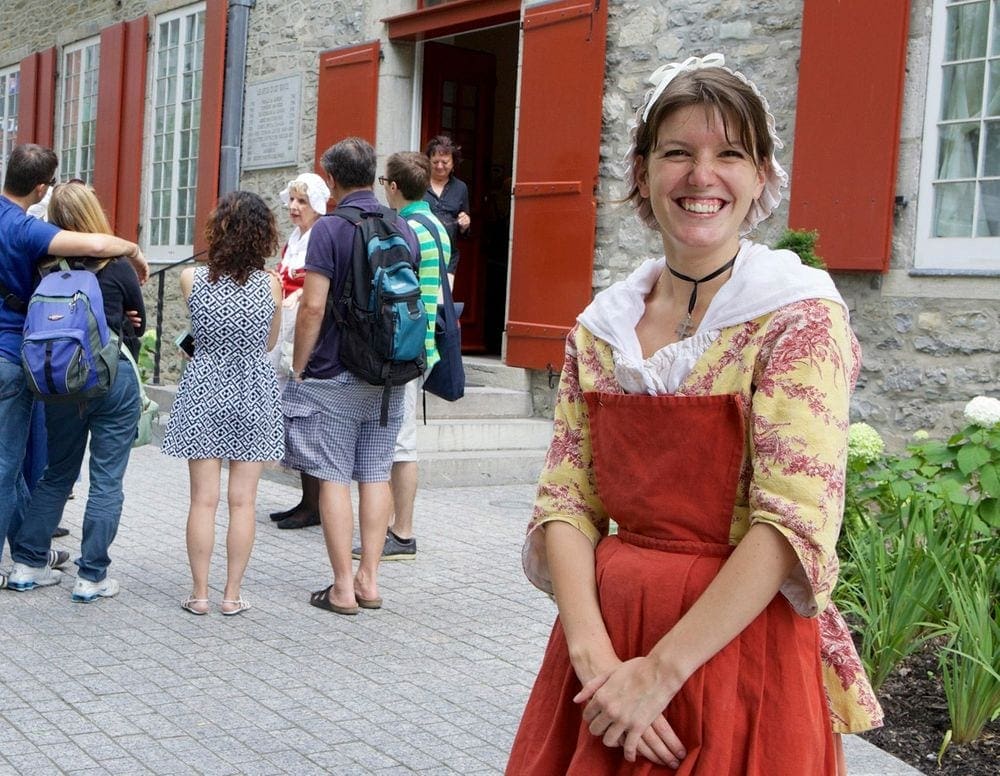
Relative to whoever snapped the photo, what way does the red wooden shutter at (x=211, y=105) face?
facing the viewer and to the left of the viewer

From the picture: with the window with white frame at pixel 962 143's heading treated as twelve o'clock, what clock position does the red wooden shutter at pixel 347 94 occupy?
The red wooden shutter is roughly at 4 o'clock from the window with white frame.

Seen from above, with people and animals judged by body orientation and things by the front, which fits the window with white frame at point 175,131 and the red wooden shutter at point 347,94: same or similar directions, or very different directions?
same or similar directions

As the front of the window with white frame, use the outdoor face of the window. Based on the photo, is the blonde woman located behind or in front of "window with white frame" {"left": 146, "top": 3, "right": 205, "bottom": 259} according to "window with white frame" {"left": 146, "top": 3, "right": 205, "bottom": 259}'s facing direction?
in front

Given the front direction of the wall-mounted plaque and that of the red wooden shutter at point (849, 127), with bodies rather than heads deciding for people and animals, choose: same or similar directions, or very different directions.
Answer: same or similar directions

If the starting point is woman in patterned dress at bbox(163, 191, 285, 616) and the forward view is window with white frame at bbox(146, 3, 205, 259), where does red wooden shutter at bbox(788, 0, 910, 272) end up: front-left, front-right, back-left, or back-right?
front-right

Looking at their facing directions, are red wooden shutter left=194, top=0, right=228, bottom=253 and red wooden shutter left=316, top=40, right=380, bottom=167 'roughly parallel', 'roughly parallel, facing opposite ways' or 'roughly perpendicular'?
roughly parallel

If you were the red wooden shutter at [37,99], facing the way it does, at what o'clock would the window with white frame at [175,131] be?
The window with white frame is roughly at 10 o'clock from the red wooden shutter.

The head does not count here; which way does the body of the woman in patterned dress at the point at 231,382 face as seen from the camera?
away from the camera

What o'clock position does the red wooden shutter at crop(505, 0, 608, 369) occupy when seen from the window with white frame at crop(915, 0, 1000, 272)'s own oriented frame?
The red wooden shutter is roughly at 4 o'clock from the window with white frame.

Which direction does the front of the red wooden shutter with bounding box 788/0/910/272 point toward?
toward the camera

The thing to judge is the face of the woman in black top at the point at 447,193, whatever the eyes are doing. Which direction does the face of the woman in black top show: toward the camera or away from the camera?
toward the camera

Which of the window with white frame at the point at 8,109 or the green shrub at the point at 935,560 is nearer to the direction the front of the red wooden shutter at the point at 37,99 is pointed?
the green shrub

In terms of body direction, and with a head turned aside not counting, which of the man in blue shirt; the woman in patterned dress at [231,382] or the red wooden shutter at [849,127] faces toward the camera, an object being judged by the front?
the red wooden shutter

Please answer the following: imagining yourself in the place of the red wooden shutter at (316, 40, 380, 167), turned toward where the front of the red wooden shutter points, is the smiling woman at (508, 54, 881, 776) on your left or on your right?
on your left

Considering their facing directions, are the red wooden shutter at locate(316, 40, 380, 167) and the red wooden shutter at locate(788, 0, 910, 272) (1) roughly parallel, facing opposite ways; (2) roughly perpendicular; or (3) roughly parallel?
roughly parallel

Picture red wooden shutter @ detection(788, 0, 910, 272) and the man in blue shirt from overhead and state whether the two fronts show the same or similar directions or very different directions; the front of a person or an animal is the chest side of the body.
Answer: very different directions

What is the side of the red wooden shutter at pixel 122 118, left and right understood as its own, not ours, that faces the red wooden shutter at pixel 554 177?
left

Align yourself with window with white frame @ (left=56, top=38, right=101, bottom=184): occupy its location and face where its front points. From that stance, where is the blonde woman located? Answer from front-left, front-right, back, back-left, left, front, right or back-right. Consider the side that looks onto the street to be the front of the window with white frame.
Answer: front-left
